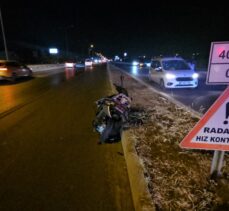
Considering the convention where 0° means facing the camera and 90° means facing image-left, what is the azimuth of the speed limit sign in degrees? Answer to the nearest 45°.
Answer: approximately 0°

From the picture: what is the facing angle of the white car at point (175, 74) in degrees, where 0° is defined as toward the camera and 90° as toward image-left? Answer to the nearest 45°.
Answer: approximately 315°

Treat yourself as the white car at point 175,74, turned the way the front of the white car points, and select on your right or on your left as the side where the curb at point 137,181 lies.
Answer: on your right

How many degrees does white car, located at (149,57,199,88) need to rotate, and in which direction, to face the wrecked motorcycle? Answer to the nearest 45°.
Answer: approximately 45° to its right

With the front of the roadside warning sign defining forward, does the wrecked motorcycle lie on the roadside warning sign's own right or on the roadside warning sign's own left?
on the roadside warning sign's own right

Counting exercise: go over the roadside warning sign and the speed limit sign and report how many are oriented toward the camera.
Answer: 2

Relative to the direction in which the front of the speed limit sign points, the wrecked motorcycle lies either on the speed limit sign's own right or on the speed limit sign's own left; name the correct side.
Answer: on the speed limit sign's own right
